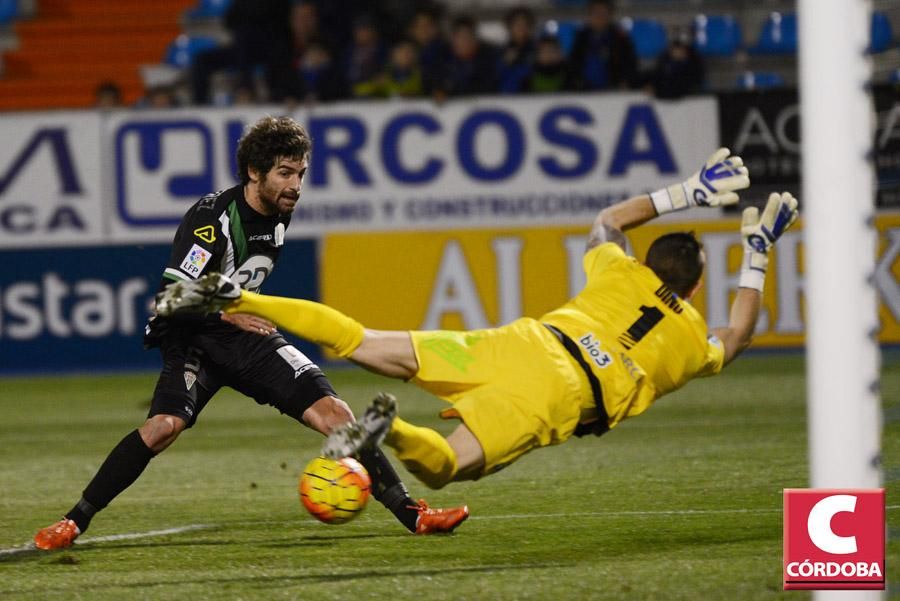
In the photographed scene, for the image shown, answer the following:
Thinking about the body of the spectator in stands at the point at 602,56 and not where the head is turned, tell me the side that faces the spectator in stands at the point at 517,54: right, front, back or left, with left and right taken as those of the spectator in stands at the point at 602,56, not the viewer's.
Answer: right

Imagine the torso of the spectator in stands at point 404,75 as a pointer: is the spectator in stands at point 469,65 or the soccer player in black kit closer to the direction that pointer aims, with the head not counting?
the soccer player in black kit

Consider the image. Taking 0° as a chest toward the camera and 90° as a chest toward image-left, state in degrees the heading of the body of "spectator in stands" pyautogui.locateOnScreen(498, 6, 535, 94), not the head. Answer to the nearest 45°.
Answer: approximately 0°

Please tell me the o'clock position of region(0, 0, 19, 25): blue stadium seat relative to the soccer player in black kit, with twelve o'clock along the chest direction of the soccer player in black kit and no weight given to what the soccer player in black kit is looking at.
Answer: The blue stadium seat is roughly at 7 o'clock from the soccer player in black kit.

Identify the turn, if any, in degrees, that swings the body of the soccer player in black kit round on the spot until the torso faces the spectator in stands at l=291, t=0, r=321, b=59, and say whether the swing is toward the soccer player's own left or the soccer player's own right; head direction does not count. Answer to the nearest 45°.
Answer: approximately 135° to the soccer player's own left

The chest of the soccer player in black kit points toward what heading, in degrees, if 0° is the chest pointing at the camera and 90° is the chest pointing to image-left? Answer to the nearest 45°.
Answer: approximately 315°

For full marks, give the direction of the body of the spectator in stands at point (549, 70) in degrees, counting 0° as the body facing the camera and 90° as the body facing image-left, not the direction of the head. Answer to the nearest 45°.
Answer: approximately 0°
